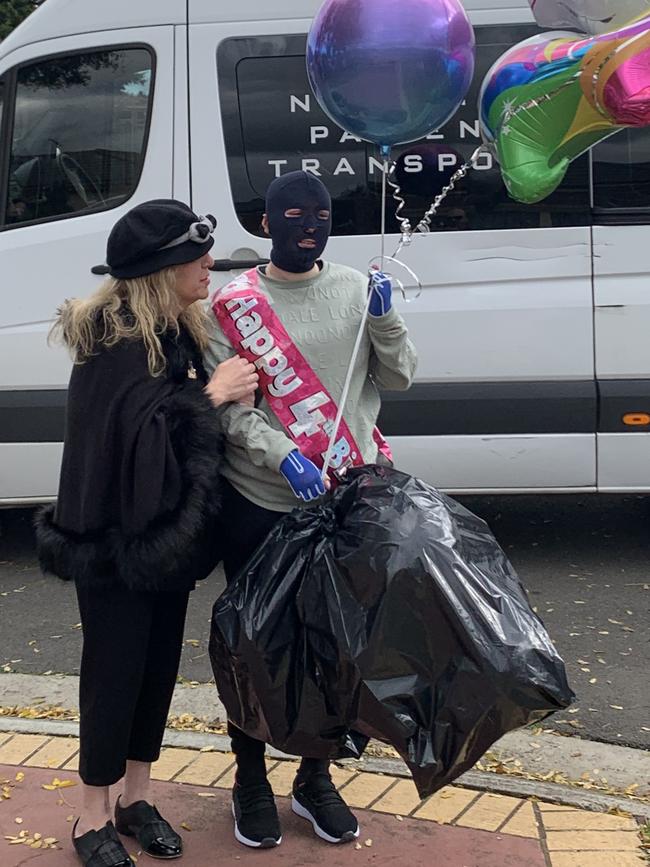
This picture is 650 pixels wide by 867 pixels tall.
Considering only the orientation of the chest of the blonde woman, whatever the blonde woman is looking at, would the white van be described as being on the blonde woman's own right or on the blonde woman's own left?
on the blonde woman's own left

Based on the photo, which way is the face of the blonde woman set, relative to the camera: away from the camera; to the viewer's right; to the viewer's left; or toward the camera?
to the viewer's right

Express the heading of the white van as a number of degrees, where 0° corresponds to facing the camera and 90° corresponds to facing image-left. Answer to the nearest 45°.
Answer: approximately 90°

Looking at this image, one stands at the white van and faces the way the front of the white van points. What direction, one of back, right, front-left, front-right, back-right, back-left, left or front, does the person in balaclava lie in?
left

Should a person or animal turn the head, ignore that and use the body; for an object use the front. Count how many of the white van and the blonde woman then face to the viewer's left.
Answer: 1

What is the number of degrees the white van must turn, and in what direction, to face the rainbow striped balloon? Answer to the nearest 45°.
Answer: approximately 90° to its left

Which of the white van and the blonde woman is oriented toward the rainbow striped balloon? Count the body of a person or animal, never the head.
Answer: the blonde woman

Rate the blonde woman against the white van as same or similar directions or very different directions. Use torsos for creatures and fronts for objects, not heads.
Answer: very different directions

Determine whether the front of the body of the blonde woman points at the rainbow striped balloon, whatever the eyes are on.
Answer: yes

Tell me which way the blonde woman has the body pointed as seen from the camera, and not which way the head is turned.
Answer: to the viewer's right

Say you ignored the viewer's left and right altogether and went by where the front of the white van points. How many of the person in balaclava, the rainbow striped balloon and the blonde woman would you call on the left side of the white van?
3
